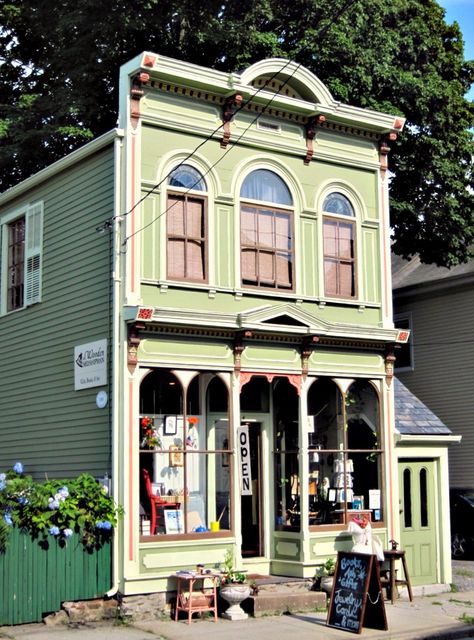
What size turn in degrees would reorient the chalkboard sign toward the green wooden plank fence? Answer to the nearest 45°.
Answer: approximately 45° to its right

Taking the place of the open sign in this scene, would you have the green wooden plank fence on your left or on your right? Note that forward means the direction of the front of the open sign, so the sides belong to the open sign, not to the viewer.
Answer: on your right

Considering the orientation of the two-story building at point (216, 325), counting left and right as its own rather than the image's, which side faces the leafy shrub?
right

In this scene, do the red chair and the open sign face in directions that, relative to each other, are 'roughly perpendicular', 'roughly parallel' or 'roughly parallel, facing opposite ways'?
roughly perpendicular

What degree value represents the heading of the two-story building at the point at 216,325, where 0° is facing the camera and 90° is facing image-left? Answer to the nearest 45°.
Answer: approximately 315°

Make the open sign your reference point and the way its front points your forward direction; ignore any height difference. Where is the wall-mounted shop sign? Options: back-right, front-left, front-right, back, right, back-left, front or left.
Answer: right

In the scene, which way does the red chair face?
to the viewer's right

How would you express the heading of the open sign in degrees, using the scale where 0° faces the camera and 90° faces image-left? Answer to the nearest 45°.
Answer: approximately 0°

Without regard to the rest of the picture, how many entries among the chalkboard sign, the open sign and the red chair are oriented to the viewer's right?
1

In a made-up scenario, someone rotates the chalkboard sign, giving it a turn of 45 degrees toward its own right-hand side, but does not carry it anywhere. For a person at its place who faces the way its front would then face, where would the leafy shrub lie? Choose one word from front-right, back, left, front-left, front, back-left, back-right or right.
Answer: front

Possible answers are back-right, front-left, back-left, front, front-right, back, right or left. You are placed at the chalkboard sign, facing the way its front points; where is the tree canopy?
back-right

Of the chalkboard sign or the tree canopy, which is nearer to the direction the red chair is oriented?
the chalkboard sign
